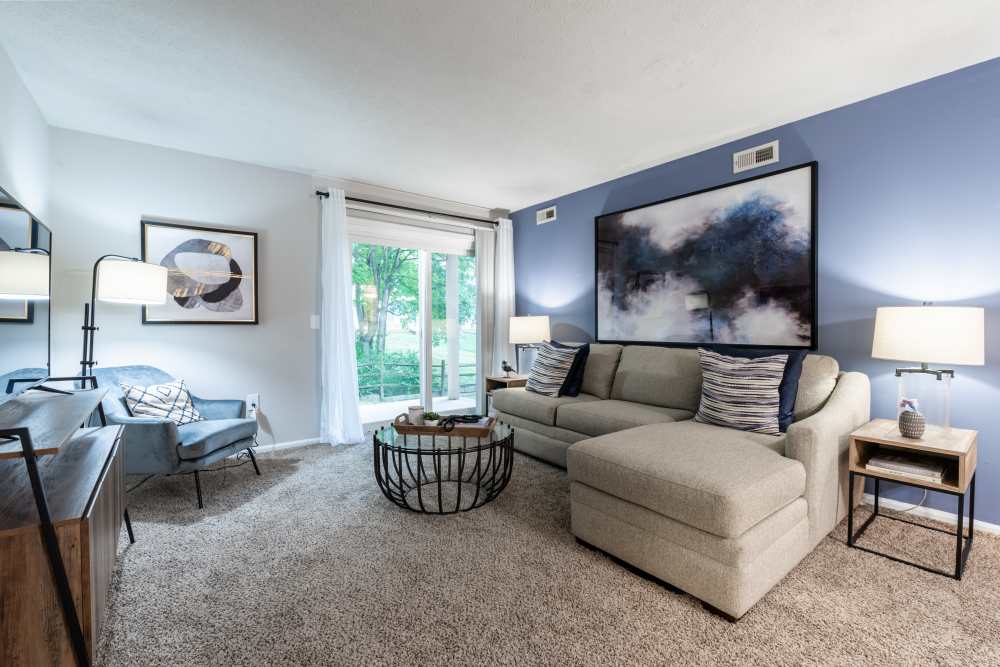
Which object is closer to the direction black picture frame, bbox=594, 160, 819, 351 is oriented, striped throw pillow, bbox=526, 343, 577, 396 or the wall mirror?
the wall mirror

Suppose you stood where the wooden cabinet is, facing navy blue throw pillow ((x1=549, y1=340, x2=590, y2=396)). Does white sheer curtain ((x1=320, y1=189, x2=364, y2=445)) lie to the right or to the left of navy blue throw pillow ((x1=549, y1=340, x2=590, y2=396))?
left

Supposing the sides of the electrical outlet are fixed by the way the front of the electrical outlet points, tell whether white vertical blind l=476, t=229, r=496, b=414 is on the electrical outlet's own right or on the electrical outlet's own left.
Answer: on the electrical outlet's own left

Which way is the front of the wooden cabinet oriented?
to the viewer's right

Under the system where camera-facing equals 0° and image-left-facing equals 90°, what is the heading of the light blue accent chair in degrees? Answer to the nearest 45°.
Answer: approximately 315°

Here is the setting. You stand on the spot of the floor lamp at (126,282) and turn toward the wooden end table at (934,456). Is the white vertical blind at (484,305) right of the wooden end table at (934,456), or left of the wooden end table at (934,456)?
left
